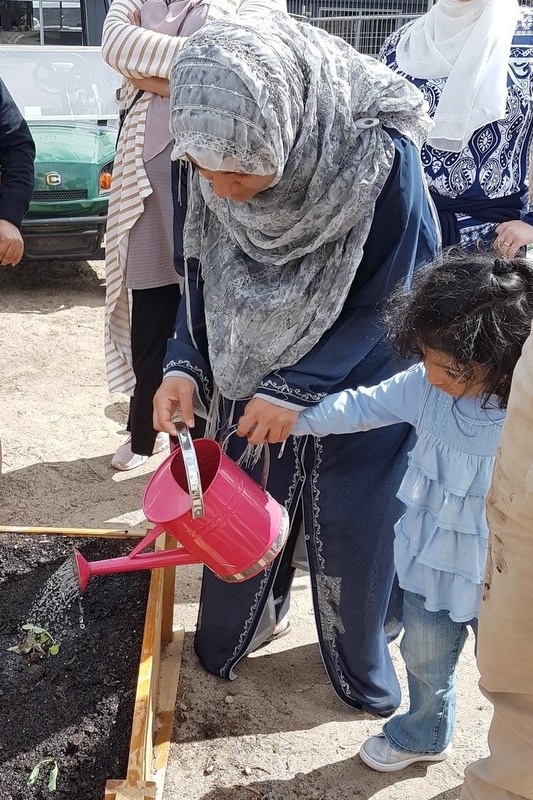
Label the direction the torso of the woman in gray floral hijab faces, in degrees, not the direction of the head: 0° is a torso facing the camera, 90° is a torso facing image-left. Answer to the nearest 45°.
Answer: approximately 45°

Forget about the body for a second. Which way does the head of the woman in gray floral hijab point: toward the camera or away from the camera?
toward the camera

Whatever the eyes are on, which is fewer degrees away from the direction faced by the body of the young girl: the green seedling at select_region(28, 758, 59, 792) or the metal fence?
the green seedling

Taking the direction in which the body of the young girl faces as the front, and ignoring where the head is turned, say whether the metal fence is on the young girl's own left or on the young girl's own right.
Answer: on the young girl's own right

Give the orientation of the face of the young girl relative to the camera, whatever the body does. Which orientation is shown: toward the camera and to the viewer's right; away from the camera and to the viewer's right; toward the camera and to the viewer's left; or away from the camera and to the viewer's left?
toward the camera and to the viewer's left

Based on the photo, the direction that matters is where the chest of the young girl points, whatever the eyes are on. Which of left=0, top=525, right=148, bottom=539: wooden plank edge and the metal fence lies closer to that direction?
the wooden plank edge

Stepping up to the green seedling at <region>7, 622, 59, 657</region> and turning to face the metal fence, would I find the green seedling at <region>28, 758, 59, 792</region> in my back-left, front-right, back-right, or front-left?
back-right

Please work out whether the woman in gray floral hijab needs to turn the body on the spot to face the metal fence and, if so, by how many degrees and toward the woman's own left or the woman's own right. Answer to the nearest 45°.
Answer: approximately 135° to the woman's own right

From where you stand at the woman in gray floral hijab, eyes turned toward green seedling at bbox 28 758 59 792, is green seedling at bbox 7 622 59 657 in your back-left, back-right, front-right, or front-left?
front-right
